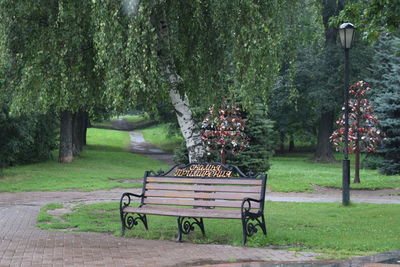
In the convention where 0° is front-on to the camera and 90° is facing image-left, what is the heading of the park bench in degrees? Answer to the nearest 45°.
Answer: approximately 45°

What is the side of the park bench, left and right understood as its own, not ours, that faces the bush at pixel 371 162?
back

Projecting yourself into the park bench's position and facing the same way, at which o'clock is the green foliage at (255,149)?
The green foliage is roughly at 5 o'clock from the park bench.

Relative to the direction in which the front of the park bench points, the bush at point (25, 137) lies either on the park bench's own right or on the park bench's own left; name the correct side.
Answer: on the park bench's own right

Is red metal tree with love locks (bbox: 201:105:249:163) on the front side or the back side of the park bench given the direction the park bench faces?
on the back side
